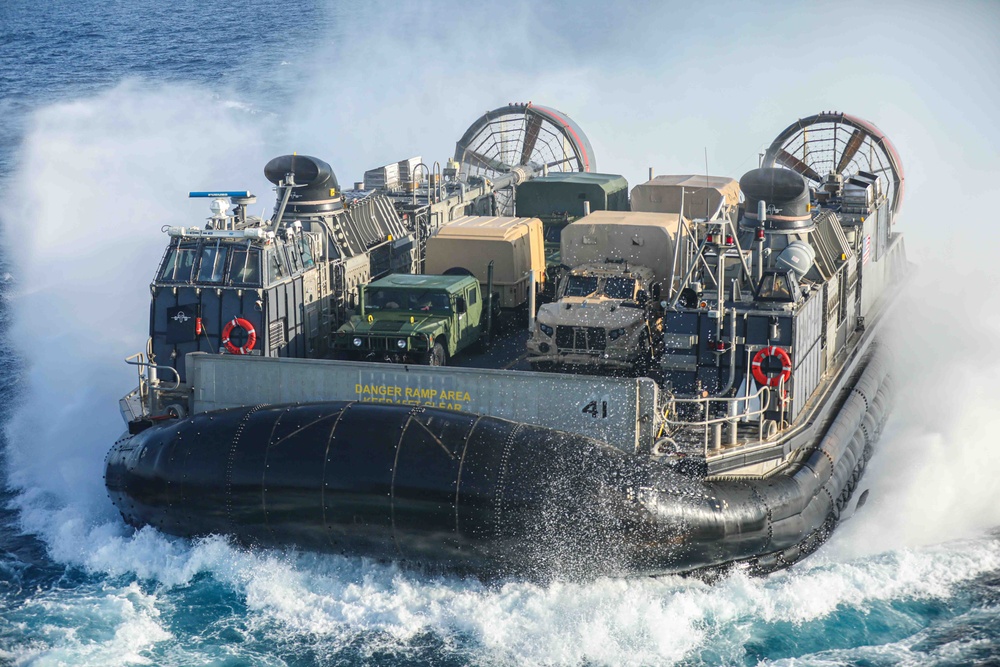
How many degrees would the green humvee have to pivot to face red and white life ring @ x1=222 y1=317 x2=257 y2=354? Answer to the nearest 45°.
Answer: approximately 45° to its right

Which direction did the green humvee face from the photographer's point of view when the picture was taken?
facing the viewer and to the left of the viewer

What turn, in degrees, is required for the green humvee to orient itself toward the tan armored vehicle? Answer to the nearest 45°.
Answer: approximately 135° to its left
